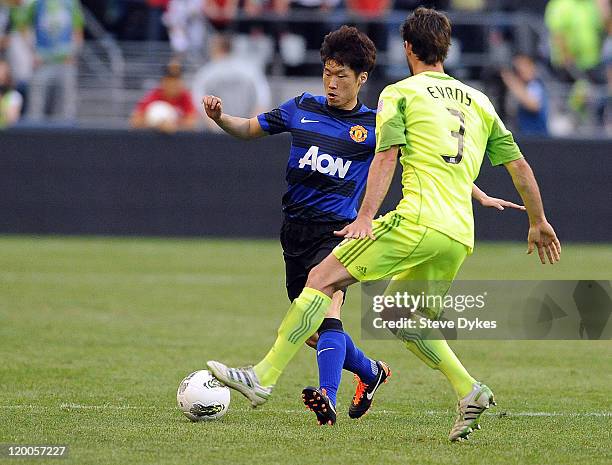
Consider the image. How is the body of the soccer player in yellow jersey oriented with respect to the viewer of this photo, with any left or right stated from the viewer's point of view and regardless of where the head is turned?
facing away from the viewer and to the left of the viewer

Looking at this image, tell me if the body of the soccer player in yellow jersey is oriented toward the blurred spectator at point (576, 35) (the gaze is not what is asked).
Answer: no

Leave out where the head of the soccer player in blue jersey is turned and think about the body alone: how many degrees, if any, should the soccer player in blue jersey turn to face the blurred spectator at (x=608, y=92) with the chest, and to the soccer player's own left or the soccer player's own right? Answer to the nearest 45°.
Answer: approximately 180°

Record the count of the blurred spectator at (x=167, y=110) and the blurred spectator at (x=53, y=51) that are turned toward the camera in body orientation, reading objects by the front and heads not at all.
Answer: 2

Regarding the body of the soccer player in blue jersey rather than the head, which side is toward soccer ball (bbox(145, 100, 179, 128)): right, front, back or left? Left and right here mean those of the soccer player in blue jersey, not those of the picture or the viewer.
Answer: back

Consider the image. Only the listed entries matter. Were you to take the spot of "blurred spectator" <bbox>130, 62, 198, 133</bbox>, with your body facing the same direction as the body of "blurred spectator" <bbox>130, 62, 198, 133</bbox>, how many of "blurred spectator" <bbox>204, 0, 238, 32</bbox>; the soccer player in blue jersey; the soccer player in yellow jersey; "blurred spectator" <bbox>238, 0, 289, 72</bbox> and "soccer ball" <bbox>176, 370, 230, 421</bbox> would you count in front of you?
3

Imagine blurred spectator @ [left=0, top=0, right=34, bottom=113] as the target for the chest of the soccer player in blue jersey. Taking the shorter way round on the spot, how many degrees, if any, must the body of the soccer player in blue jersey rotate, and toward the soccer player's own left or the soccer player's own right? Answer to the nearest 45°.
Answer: approximately 135° to the soccer player's own right

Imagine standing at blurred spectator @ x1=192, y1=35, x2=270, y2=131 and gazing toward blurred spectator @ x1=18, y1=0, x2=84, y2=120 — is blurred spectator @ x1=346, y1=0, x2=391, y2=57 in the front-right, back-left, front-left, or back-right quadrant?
back-right

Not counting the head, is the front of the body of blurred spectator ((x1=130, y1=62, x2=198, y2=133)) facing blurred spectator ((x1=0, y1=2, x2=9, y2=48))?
no

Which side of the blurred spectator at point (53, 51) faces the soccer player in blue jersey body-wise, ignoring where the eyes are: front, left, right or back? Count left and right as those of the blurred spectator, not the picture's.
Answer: front

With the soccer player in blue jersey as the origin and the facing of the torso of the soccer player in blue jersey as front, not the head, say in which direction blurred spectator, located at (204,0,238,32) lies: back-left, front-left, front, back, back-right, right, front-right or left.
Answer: back

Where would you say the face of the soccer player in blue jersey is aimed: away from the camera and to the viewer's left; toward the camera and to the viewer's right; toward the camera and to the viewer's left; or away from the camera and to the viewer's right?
toward the camera and to the viewer's left

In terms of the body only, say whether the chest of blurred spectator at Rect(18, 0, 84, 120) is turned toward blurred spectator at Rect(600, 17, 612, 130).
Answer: no

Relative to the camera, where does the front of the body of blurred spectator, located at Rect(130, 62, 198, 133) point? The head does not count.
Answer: toward the camera

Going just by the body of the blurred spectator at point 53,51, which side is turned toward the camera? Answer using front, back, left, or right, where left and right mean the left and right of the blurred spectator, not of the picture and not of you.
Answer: front

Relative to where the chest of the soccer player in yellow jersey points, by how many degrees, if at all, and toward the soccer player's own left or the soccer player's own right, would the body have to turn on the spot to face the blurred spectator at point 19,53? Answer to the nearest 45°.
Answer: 0° — they already face them

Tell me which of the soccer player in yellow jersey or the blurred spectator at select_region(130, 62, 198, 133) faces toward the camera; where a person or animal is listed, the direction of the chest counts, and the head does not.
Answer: the blurred spectator

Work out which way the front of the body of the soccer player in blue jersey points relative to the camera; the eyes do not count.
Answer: toward the camera

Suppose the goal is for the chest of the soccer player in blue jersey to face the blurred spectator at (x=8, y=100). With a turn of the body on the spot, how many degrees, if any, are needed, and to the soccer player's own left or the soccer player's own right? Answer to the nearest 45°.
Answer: approximately 135° to the soccer player's own right

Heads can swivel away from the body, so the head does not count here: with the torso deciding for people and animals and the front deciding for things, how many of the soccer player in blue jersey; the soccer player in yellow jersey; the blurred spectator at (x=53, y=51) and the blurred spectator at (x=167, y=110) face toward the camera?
3
